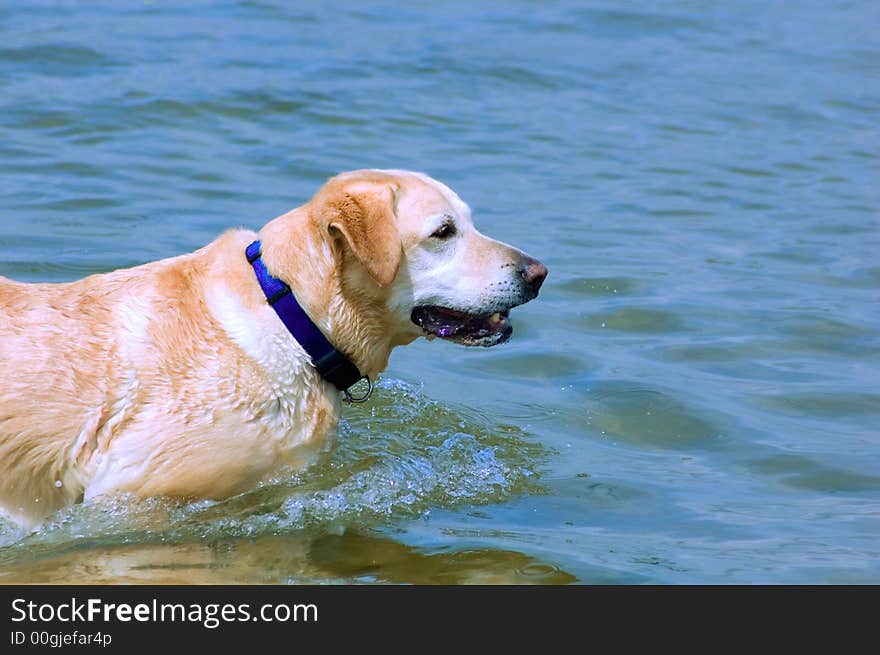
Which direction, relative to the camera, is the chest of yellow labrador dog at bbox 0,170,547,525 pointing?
to the viewer's right
